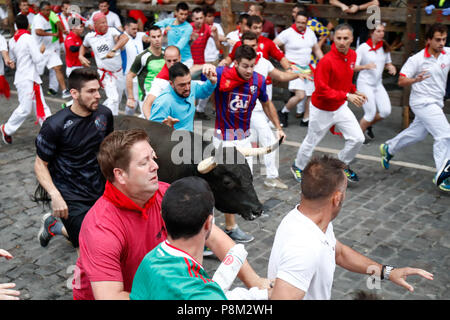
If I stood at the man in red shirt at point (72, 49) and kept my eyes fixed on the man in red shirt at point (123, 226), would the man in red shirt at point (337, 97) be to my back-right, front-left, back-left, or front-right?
front-left

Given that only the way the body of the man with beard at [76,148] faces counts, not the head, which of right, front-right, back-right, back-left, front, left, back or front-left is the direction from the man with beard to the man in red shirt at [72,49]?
back-left

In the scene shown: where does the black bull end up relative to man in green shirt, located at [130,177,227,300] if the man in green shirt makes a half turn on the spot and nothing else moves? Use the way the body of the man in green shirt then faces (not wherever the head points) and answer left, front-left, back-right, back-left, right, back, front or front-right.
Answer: back-right

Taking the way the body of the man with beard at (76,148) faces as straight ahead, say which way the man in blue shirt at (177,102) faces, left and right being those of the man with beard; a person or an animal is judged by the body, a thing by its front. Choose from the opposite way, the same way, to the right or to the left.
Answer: the same way

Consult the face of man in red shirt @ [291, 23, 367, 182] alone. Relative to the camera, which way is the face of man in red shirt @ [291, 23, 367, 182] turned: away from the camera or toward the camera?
toward the camera

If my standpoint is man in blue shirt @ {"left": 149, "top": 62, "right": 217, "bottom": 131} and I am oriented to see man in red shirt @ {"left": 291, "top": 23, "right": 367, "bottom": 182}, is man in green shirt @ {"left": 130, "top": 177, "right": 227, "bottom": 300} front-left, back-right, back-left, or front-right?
back-right

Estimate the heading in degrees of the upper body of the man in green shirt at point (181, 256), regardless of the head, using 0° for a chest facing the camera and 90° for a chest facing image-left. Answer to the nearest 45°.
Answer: approximately 225°

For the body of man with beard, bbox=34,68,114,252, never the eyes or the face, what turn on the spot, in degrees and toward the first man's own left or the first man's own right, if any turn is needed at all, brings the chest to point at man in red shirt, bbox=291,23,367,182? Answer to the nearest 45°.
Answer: approximately 90° to the first man's own left

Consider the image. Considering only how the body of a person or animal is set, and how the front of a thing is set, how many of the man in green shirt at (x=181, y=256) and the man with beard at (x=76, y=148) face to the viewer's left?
0

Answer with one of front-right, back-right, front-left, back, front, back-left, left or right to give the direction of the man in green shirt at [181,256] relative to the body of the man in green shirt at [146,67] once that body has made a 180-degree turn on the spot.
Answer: back-left

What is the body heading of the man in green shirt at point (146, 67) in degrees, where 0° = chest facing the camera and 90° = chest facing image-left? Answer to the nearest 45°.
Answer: approximately 315°

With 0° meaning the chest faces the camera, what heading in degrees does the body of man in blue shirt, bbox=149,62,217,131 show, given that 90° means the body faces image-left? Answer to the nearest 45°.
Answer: approximately 315°

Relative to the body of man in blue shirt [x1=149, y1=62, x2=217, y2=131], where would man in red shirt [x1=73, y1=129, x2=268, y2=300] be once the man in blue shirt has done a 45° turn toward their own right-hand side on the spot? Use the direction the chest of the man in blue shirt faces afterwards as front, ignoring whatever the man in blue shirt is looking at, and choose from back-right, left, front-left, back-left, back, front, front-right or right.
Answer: front

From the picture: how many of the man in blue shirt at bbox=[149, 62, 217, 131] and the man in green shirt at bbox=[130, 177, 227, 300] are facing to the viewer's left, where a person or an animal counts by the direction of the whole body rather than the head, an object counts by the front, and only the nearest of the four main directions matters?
0

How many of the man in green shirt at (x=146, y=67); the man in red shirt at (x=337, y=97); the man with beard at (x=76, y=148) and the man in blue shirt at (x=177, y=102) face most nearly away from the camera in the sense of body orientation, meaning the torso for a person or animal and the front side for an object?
0

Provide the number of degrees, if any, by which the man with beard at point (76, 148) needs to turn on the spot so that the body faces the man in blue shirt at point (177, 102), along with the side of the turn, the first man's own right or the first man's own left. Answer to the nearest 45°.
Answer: approximately 90° to the first man's own left

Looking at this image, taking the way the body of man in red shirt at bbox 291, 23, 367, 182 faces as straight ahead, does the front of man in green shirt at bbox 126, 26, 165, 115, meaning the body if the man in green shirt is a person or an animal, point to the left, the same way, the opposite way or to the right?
the same way
